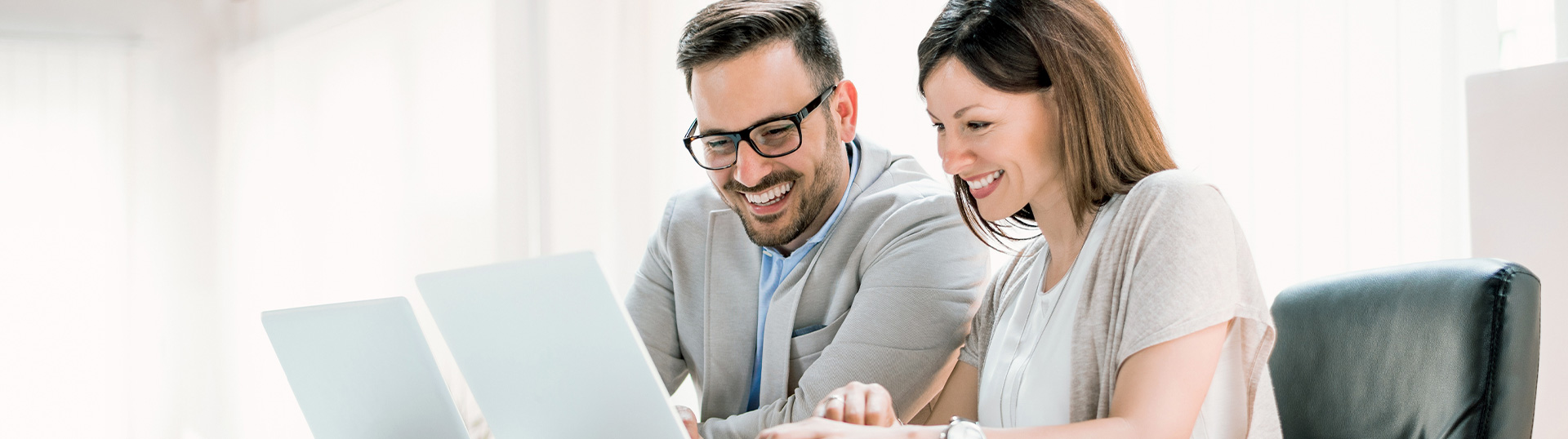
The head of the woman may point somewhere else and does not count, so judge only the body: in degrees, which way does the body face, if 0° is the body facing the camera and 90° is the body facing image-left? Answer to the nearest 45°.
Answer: approximately 45°

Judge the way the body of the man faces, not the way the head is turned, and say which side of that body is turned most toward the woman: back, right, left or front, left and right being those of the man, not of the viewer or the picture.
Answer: left

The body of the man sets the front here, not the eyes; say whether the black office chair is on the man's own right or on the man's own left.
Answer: on the man's own left

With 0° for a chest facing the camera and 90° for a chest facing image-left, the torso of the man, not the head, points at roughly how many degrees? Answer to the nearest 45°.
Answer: approximately 45°

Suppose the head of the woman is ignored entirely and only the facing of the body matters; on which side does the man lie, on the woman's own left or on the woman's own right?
on the woman's own right
